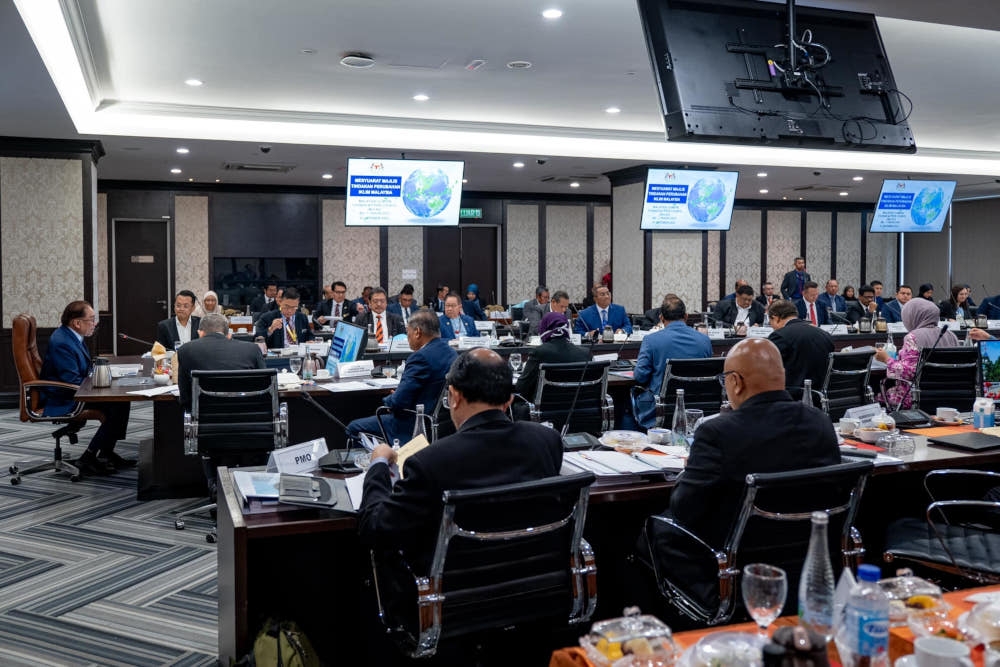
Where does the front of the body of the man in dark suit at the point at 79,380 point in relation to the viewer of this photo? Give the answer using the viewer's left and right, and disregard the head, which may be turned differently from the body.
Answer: facing to the right of the viewer

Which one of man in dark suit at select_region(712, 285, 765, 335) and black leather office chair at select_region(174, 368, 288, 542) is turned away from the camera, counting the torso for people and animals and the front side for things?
the black leather office chair

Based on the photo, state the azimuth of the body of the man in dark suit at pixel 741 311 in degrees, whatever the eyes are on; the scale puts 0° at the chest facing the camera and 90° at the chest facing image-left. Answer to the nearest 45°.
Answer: approximately 0°

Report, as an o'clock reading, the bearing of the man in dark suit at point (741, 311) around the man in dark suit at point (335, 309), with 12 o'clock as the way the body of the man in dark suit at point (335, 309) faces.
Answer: the man in dark suit at point (741, 311) is roughly at 10 o'clock from the man in dark suit at point (335, 309).

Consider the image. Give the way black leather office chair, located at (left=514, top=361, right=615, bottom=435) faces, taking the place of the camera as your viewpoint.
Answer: facing away from the viewer

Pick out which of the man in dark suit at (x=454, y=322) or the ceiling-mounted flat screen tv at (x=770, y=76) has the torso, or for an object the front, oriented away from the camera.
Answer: the ceiling-mounted flat screen tv

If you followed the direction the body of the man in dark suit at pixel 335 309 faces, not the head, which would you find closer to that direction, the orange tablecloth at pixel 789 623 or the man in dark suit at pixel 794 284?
the orange tablecloth

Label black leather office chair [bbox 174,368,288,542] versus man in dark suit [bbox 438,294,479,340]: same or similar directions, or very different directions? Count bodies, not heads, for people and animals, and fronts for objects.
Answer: very different directions

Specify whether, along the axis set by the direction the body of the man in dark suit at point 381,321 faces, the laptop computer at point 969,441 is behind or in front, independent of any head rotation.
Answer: in front

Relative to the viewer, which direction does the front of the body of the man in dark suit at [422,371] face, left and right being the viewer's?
facing away from the viewer and to the left of the viewer

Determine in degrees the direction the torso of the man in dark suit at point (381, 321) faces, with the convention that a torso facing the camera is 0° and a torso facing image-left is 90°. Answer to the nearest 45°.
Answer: approximately 0°

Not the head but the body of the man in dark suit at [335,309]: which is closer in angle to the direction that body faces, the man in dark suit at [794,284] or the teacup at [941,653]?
the teacup

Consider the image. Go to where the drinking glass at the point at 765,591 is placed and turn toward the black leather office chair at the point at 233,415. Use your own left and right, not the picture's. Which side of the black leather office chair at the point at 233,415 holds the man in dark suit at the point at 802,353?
right

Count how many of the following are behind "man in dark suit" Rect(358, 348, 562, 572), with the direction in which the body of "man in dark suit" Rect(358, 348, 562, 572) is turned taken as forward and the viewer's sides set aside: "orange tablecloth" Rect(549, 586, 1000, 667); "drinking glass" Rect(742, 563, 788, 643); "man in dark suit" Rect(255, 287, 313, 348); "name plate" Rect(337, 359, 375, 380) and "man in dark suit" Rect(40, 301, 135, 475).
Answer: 2

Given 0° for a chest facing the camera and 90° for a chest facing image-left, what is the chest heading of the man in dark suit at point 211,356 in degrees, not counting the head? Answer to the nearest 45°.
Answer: approximately 180°

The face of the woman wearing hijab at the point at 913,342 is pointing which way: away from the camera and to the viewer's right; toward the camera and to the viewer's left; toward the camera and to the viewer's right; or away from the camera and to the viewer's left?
away from the camera and to the viewer's left
